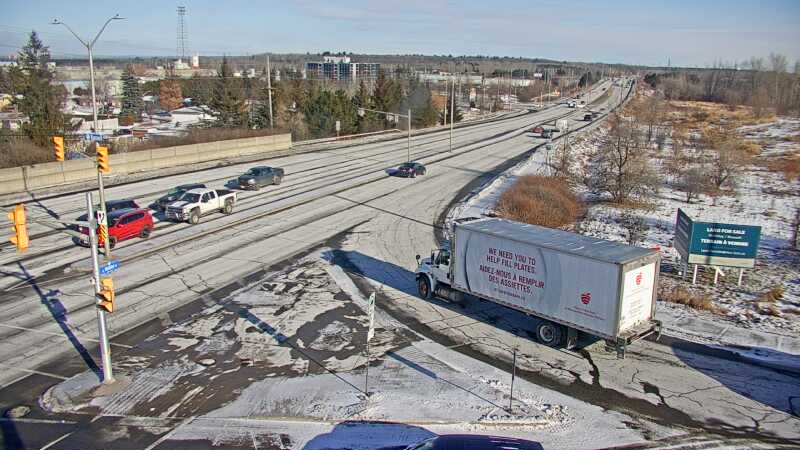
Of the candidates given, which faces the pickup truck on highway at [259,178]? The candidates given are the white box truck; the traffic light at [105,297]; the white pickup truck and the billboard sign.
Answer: the white box truck

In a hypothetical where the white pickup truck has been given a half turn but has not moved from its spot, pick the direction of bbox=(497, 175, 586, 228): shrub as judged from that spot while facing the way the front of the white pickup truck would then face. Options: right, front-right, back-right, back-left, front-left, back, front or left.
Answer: front-right

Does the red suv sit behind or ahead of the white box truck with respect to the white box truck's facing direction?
ahead

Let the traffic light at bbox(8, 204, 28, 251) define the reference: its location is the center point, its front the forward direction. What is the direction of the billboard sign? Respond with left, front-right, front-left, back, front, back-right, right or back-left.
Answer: back

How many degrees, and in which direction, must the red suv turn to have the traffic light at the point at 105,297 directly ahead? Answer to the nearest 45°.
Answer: approximately 45° to its left

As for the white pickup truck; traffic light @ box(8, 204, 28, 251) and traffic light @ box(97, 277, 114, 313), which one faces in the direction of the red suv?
the white pickup truck
